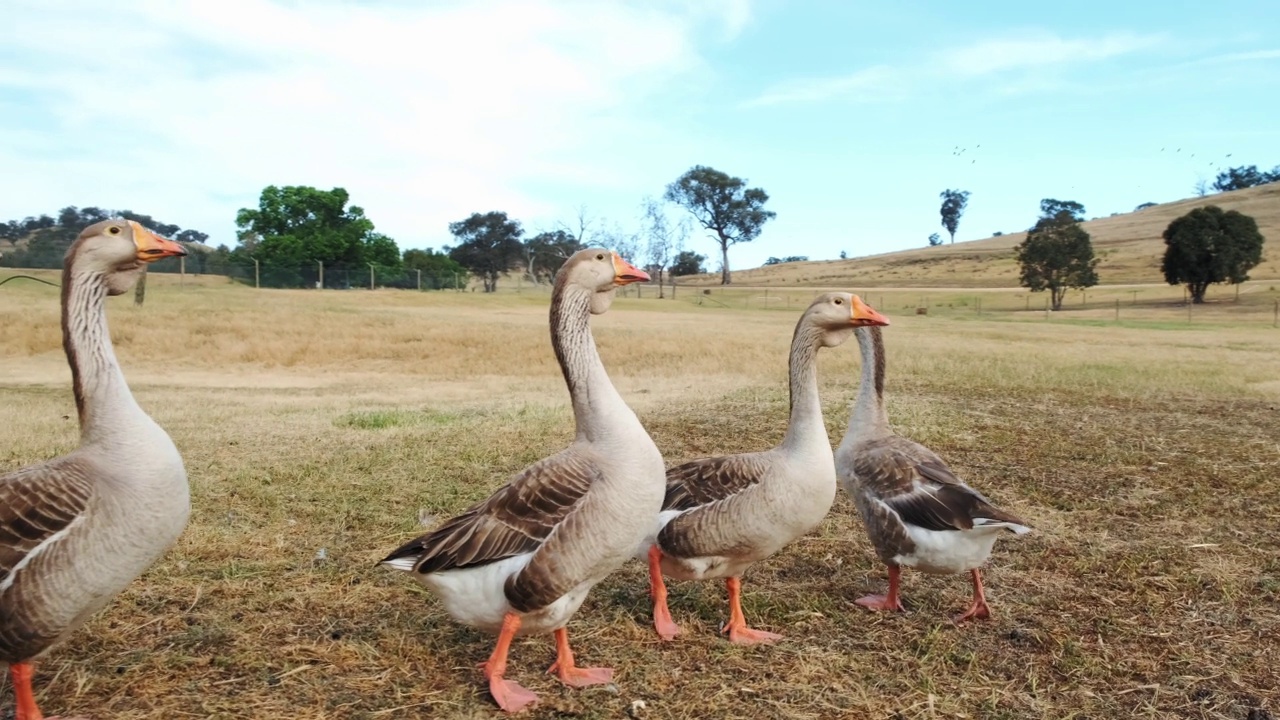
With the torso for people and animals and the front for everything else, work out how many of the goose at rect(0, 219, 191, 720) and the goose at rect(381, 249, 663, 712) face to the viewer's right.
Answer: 2

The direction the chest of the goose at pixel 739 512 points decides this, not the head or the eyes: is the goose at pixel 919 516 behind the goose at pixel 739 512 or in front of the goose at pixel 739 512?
in front

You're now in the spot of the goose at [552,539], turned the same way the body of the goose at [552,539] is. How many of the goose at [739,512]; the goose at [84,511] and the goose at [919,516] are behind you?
1

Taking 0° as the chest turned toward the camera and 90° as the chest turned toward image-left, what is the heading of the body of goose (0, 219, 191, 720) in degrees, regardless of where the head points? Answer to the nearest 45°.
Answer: approximately 270°

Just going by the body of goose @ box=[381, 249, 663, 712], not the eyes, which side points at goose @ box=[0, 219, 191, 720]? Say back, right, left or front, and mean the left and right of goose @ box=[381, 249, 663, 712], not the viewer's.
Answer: back

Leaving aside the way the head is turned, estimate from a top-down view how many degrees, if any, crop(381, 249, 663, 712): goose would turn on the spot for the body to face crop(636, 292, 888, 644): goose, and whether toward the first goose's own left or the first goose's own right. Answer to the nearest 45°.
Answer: approximately 45° to the first goose's own left

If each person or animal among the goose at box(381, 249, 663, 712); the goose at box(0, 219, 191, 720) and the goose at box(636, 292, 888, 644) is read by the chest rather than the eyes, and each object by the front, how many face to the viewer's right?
3

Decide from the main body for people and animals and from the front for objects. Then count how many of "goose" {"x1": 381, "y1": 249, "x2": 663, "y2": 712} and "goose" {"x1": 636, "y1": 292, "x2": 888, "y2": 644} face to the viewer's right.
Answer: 2

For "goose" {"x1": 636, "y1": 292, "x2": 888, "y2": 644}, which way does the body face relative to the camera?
to the viewer's right

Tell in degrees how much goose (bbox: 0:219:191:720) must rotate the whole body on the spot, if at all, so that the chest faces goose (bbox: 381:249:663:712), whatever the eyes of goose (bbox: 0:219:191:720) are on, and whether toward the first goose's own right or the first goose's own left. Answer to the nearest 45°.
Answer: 0° — it already faces it

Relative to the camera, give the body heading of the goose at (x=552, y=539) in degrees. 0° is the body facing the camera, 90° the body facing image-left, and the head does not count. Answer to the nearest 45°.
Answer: approximately 270°
